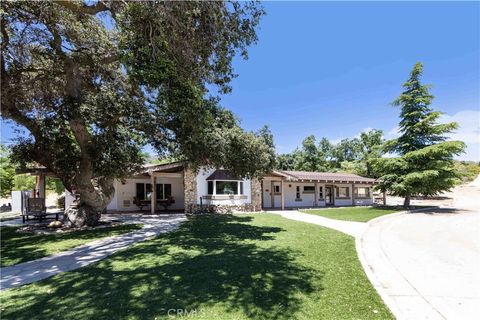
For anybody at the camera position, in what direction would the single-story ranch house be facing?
facing the viewer

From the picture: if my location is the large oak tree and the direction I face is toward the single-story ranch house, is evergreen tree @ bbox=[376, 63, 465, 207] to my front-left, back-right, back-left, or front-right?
front-right

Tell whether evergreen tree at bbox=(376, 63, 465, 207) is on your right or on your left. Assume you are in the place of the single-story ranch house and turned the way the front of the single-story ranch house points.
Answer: on your left

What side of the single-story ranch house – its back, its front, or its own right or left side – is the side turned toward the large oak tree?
front

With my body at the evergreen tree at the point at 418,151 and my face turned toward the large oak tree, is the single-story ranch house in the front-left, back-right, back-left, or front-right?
front-right

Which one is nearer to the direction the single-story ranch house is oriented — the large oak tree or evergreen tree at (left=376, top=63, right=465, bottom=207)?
the large oak tree

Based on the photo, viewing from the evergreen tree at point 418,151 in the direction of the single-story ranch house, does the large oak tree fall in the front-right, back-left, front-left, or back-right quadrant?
front-left
